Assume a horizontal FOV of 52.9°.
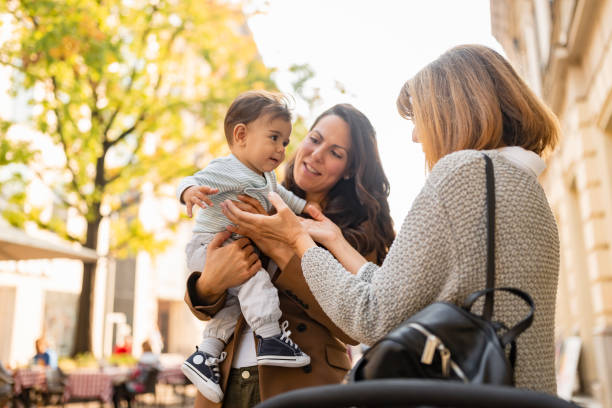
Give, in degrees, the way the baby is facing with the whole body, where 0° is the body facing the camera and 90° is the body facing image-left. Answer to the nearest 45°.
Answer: approximately 315°

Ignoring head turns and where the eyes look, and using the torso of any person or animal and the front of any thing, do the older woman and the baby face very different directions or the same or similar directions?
very different directions

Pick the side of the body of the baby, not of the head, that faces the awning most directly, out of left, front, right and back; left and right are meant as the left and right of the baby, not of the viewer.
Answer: back

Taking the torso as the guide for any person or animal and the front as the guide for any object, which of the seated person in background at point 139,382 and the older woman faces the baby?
the older woman

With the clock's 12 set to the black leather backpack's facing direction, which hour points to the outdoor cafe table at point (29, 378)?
The outdoor cafe table is roughly at 3 o'clock from the black leather backpack.

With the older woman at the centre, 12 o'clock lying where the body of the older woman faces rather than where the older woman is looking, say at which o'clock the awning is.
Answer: The awning is roughly at 12 o'clock from the older woman.

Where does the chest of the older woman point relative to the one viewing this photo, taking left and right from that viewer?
facing away from the viewer and to the left of the viewer

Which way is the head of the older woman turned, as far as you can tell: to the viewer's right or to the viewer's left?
to the viewer's left

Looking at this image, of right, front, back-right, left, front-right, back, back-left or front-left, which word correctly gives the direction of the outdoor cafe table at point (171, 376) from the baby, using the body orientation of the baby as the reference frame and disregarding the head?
back-left
